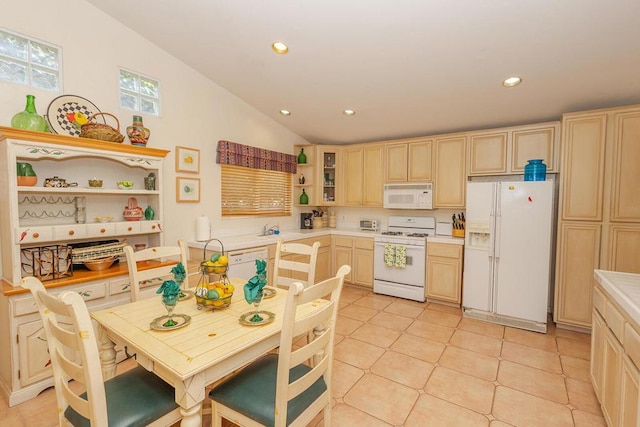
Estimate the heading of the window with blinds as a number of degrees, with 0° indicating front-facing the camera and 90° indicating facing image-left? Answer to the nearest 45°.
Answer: approximately 315°

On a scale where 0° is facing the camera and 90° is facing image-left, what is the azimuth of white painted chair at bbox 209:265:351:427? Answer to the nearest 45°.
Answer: approximately 135°

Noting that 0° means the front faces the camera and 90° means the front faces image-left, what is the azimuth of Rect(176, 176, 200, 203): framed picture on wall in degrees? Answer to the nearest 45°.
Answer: approximately 315°

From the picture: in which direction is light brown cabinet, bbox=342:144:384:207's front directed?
toward the camera

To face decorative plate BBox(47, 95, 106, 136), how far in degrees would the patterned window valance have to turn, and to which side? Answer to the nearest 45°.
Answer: approximately 90° to its right

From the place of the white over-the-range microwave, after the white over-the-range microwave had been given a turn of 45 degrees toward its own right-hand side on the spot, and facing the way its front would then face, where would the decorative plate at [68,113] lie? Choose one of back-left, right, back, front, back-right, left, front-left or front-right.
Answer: front

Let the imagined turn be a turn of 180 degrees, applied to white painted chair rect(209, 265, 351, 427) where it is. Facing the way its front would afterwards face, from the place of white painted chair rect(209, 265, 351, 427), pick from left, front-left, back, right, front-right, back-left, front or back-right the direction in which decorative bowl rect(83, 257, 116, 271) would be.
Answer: back

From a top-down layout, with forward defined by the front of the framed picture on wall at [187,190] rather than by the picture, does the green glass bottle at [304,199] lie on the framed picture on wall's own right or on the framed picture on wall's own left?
on the framed picture on wall's own left

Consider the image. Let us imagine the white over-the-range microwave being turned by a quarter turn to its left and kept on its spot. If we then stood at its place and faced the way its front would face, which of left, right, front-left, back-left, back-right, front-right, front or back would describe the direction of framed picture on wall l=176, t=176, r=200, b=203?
back-right

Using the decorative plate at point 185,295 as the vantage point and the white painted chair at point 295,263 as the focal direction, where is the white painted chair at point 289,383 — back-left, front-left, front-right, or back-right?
front-right

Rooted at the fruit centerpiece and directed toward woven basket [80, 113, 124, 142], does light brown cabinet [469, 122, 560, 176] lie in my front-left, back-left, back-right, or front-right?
back-right

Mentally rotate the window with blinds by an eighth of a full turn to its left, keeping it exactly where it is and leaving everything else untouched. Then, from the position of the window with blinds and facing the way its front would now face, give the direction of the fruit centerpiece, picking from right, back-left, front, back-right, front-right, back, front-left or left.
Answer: right

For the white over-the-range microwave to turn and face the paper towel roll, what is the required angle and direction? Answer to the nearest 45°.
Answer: approximately 45° to its right

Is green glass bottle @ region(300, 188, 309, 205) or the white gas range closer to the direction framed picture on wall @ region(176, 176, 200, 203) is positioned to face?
the white gas range

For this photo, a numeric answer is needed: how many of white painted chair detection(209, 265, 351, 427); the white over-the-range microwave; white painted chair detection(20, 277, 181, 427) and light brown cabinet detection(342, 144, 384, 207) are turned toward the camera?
2
